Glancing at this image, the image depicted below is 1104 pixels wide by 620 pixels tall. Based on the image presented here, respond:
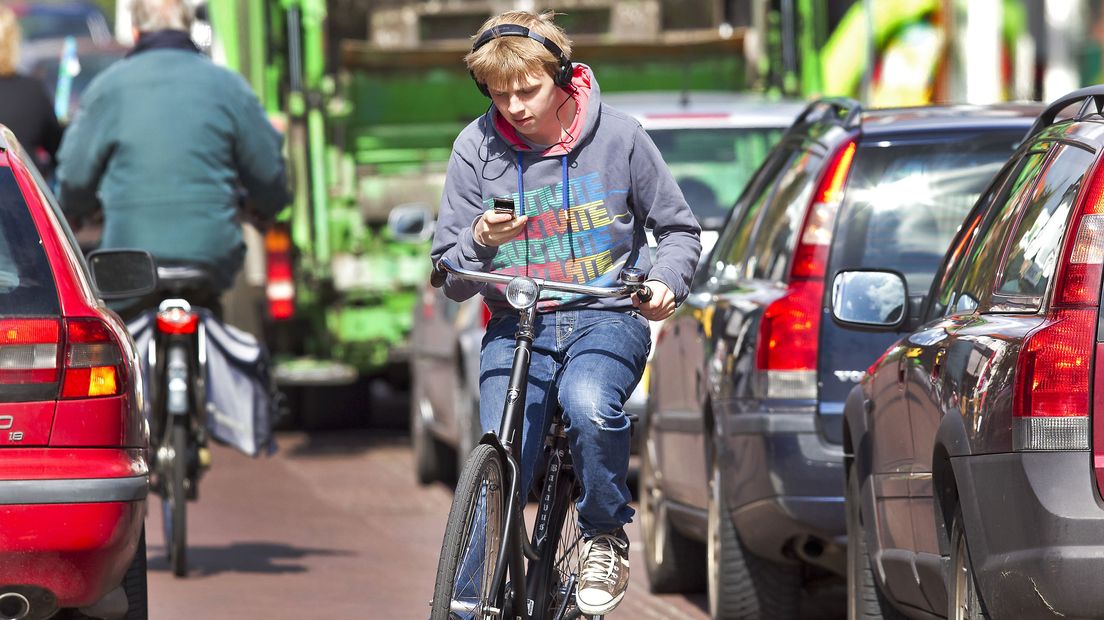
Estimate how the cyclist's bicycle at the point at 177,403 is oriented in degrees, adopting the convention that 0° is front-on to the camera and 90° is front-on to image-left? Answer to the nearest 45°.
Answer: approximately 180°

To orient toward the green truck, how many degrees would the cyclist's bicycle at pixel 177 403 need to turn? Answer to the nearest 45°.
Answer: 0° — it already faces it

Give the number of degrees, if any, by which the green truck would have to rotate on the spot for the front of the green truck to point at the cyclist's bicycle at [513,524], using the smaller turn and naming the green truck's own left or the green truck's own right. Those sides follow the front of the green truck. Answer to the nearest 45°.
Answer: approximately 180°

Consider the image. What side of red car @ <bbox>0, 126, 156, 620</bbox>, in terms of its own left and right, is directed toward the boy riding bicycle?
right

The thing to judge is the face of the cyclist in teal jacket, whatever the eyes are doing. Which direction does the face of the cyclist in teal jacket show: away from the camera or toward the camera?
away from the camera

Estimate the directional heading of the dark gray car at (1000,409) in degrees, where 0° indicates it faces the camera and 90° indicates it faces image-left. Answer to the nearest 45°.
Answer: approximately 135°

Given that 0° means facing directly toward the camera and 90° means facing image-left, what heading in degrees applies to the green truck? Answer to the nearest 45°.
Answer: approximately 180°

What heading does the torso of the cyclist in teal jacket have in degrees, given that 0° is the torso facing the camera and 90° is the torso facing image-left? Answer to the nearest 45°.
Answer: approximately 180°

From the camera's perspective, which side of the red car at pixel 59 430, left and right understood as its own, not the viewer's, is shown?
back
